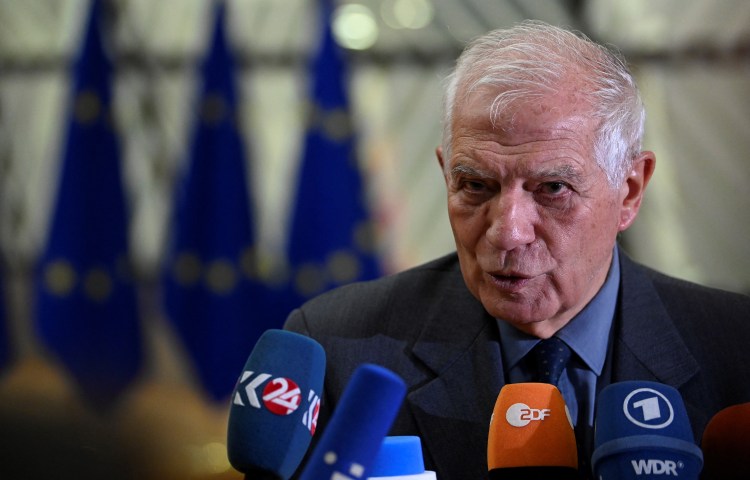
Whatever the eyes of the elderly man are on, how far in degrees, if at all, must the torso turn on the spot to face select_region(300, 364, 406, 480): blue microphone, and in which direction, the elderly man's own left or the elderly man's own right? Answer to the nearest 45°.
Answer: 0° — they already face it

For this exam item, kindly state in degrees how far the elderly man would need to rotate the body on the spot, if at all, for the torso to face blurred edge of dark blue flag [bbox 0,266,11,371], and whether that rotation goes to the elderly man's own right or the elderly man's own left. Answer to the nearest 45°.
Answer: approximately 135° to the elderly man's own right

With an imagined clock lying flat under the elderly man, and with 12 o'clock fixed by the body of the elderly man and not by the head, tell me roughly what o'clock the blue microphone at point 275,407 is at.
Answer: The blue microphone is roughly at 1 o'clock from the elderly man.

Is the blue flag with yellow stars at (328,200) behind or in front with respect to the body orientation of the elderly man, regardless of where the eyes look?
behind

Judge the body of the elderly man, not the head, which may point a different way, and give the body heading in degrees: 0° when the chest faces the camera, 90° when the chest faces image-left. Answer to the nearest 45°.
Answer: approximately 0°
